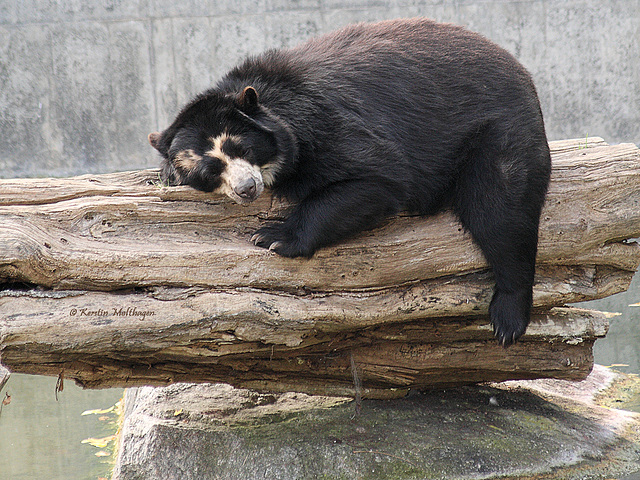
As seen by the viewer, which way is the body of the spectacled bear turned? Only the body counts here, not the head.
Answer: to the viewer's left
